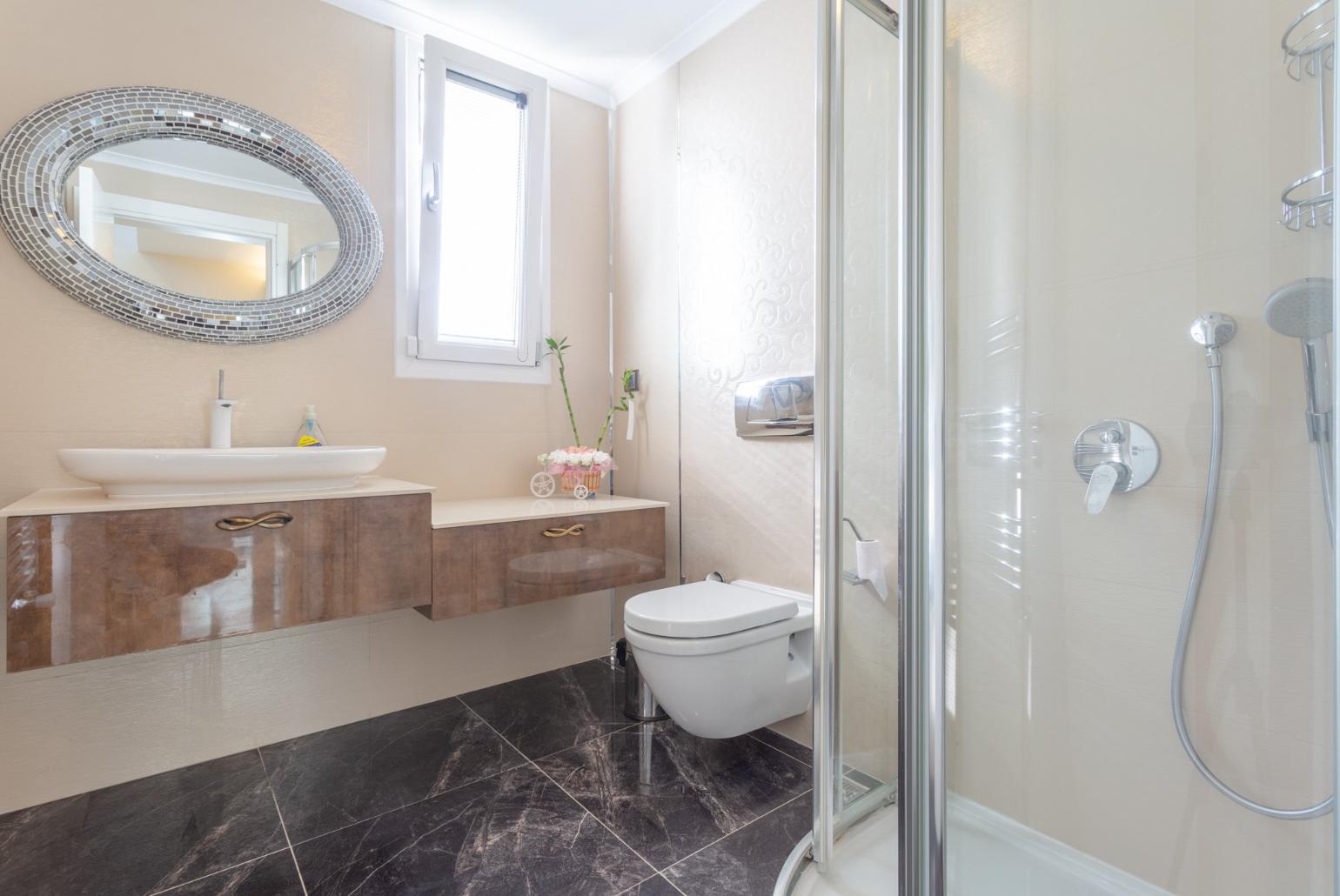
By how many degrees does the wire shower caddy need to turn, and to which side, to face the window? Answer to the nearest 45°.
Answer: approximately 45° to its right

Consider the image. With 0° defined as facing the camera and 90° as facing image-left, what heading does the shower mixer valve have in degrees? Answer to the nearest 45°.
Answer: approximately 45°

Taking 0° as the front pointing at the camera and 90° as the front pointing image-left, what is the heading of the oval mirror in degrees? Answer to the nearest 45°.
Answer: approximately 315°

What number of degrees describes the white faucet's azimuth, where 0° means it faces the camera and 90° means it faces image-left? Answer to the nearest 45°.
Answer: approximately 315°

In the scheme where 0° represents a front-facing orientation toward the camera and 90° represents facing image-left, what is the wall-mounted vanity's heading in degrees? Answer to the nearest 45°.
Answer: approximately 315°

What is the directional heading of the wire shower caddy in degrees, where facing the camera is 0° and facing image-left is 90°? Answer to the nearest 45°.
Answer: approximately 45°

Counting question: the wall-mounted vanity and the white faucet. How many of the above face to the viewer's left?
0
